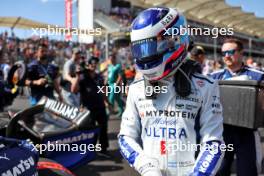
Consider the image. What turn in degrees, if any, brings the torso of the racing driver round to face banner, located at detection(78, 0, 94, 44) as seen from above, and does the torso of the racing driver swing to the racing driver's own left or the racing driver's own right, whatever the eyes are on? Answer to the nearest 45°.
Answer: approximately 180°

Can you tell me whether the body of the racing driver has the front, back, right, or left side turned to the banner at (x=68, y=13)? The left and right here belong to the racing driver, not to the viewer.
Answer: back

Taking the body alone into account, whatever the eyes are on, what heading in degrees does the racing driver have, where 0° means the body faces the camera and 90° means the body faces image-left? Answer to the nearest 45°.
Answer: approximately 0°
